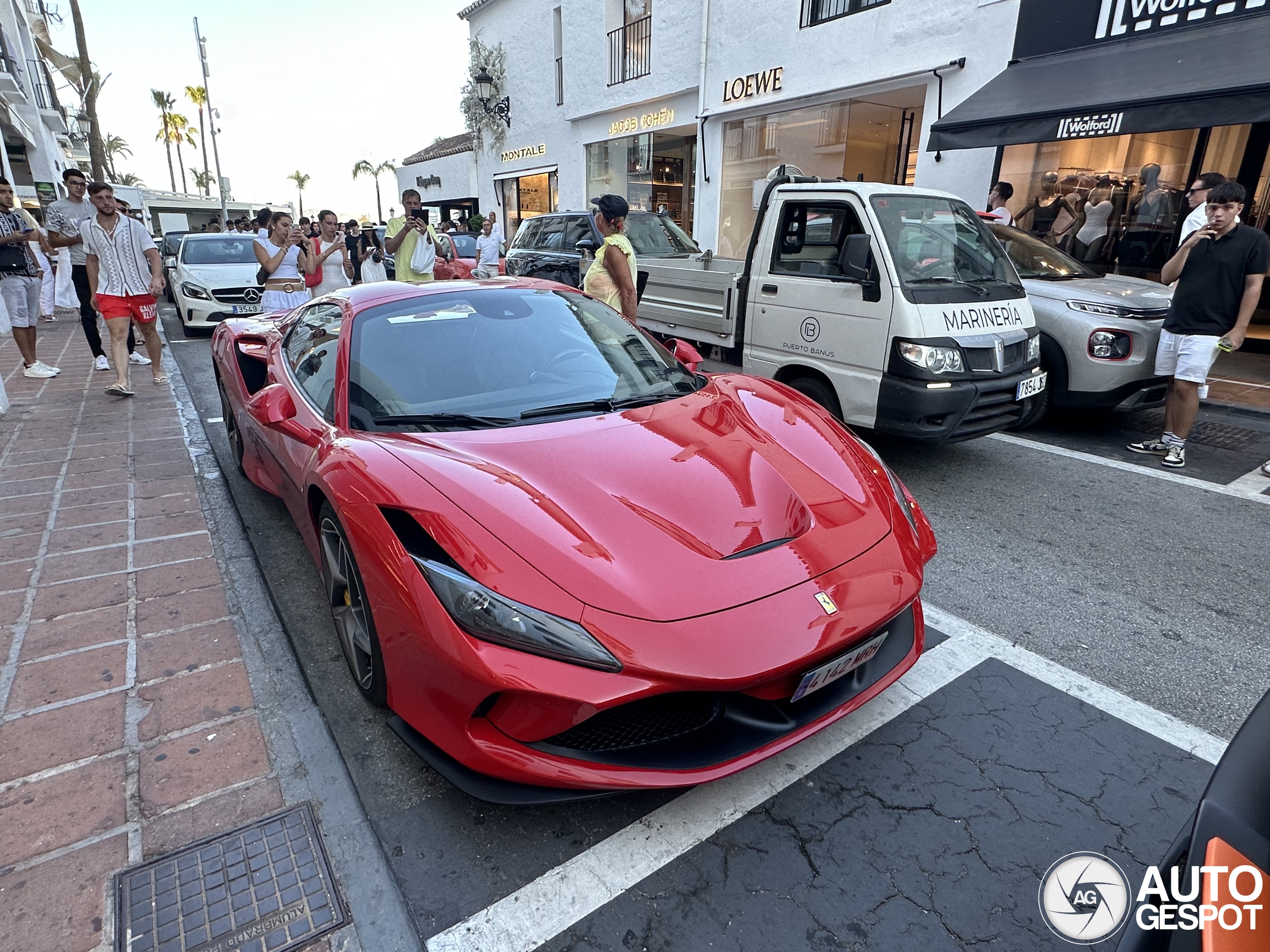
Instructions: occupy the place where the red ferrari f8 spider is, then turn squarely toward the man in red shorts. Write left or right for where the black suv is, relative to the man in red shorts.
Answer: right

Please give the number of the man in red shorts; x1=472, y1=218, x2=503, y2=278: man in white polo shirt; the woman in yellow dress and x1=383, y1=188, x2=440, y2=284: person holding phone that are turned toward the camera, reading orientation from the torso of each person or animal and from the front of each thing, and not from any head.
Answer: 3

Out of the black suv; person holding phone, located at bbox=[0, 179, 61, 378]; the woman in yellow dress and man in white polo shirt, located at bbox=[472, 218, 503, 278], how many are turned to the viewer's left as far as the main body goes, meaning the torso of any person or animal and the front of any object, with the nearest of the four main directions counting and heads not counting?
1

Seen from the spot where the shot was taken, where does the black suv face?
facing the viewer and to the right of the viewer

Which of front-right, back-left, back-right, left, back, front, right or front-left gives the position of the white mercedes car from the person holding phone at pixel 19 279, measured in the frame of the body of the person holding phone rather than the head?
left

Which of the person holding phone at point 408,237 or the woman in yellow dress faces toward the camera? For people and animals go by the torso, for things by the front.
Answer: the person holding phone

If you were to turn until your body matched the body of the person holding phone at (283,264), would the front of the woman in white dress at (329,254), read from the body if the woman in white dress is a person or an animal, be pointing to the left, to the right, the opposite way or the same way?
the same way

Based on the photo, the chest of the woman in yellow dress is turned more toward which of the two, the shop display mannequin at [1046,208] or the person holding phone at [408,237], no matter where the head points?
the person holding phone

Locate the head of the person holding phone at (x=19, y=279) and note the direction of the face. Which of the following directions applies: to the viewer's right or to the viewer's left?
to the viewer's right

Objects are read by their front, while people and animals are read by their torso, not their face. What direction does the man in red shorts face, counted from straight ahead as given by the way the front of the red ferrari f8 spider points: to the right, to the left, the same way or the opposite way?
the same way

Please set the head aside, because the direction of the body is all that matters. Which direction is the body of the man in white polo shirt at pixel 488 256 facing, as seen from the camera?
toward the camera

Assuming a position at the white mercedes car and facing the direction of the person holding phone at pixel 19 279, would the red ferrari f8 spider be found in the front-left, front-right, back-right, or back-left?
front-left

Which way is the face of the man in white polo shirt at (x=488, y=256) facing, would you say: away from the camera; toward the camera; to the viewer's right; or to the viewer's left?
toward the camera

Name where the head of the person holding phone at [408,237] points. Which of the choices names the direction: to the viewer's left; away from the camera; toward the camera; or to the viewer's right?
toward the camera
